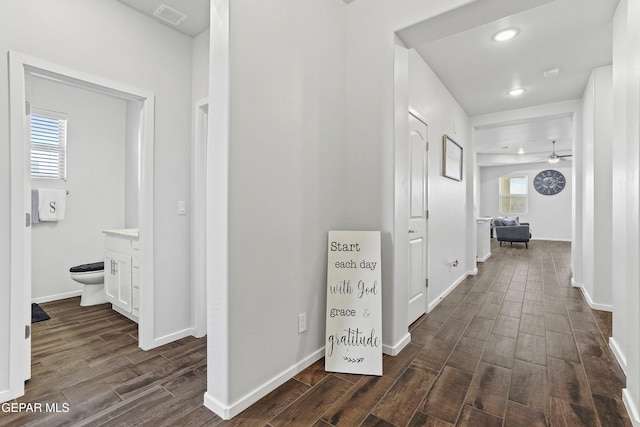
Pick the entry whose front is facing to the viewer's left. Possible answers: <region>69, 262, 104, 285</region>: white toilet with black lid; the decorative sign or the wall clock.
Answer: the white toilet with black lid

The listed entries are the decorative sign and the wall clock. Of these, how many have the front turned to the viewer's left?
0

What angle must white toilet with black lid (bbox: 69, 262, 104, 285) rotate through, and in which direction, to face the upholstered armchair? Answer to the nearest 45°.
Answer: approximately 180°

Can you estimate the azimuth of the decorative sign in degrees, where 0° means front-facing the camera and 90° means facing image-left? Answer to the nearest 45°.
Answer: approximately 0°

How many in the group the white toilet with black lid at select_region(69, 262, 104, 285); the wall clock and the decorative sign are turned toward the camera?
2

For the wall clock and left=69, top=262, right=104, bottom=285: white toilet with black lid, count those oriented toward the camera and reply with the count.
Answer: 1

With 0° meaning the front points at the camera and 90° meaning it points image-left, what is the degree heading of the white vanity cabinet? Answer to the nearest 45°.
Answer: approximately 45°

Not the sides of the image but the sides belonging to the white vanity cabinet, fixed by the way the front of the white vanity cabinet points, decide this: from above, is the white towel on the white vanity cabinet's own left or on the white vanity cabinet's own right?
on the white vanity cabinet's own right

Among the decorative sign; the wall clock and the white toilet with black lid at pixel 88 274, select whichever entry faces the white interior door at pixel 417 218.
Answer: the wall clock

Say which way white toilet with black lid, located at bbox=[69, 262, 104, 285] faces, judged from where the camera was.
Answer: facing to the left of the viewer
